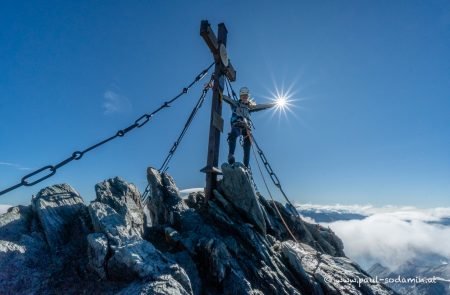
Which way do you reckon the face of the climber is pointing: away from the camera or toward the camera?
toward the camera

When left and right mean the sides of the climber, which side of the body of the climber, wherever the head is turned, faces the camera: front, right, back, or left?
front

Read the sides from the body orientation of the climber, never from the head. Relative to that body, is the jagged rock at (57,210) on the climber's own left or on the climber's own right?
on the climber's own right

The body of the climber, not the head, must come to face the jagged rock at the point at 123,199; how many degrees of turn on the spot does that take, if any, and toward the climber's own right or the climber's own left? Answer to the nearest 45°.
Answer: approximately 45° to the climber's own right

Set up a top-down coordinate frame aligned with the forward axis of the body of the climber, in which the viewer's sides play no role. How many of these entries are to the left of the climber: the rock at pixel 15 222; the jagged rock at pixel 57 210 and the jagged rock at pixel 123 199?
0

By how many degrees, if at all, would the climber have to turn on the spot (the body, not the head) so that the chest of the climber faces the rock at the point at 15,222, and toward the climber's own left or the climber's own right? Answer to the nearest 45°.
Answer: approximately 45° to the climber's own right

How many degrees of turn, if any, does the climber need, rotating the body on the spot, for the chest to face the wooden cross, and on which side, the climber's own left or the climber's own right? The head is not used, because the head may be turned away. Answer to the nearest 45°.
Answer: approximately 45° to the climber's own right
